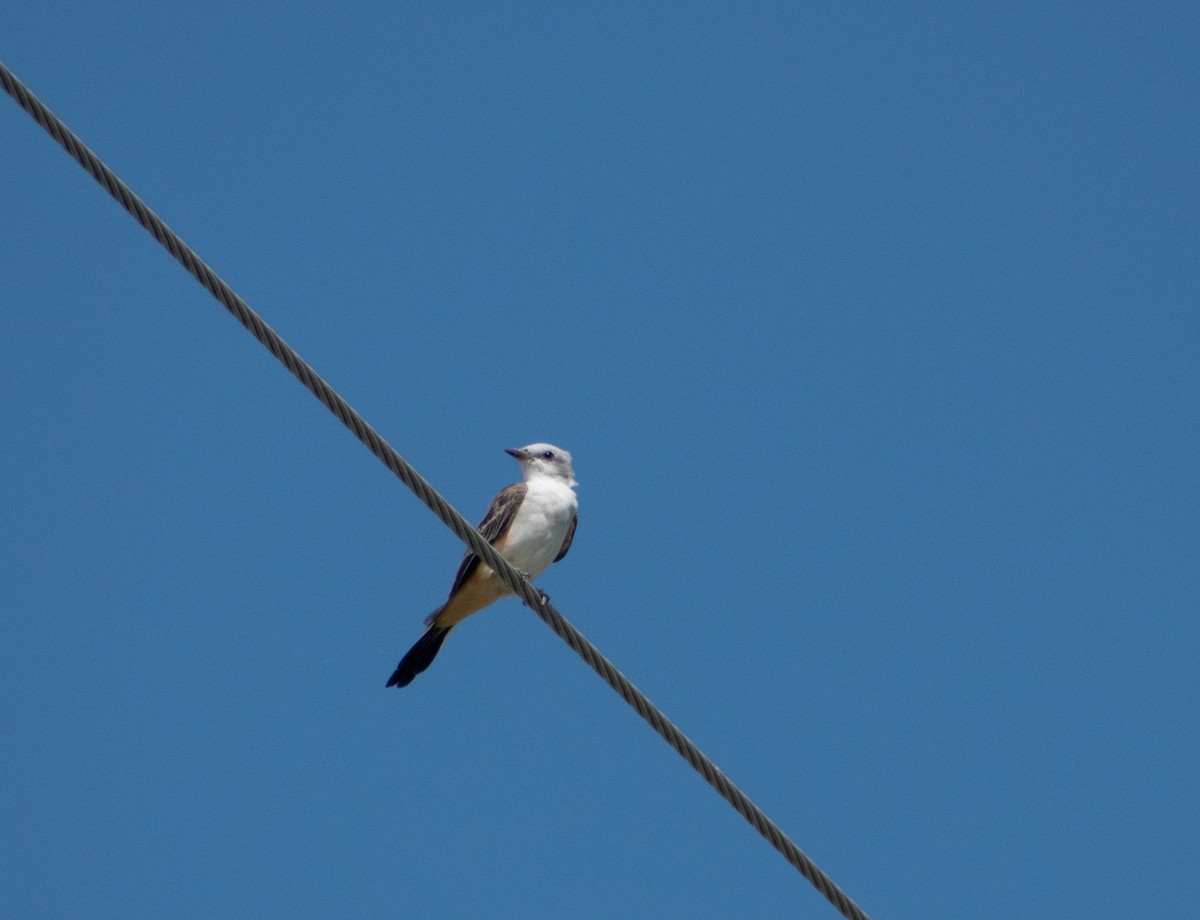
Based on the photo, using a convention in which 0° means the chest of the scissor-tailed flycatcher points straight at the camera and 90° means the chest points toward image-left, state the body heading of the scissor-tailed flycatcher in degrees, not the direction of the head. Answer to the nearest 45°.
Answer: approximately 315°
